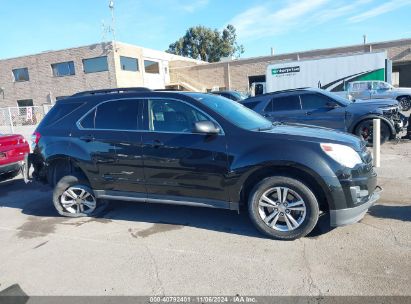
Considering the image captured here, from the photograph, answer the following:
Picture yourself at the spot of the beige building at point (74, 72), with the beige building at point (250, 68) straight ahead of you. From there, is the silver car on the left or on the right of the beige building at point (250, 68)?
right

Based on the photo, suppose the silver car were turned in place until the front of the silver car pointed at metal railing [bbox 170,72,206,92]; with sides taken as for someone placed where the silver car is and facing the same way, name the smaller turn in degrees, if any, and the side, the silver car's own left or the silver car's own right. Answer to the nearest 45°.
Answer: approximately 135° to the silver car's own left

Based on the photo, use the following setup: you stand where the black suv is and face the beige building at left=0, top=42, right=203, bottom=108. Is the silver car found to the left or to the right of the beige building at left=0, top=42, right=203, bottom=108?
right

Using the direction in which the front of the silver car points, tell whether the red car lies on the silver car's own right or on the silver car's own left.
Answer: on the silver car's own right

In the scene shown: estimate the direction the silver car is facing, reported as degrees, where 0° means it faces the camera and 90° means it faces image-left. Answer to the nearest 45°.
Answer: approximately 270°

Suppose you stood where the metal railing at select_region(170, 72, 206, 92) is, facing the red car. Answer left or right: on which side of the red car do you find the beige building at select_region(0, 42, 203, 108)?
right
